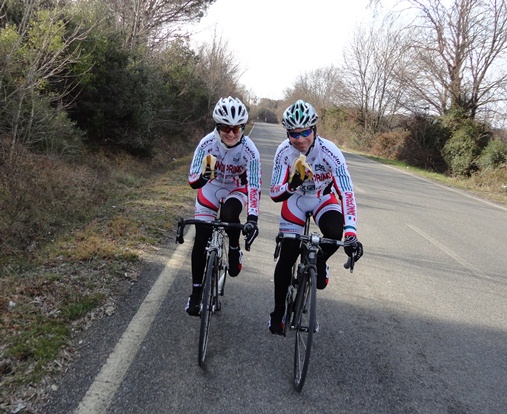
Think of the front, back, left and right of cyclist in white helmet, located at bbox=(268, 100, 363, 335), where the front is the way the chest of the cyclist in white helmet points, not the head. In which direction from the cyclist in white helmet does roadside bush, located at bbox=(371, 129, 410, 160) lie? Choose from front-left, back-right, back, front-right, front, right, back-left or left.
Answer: back

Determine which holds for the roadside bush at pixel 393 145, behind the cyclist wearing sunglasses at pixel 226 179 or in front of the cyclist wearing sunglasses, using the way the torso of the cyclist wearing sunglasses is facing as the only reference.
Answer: behind

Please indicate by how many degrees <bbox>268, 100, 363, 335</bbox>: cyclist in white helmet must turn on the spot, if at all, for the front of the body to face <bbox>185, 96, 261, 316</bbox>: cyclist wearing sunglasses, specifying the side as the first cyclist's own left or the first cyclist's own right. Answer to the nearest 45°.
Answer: approximately 90° to the first cyclist's own right

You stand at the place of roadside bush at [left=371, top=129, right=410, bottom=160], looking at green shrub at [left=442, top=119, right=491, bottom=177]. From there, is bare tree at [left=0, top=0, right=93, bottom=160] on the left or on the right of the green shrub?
right

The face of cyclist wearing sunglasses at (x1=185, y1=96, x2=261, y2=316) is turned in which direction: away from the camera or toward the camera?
toward the camera

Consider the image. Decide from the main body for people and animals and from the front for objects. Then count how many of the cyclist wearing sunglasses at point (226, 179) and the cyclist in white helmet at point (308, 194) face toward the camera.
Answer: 2

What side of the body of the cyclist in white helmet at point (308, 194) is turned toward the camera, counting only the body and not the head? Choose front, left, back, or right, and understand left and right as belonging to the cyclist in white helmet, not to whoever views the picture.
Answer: front

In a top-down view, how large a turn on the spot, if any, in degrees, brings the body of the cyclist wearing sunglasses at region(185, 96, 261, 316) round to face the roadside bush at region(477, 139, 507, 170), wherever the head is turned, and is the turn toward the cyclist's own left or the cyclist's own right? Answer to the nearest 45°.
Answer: approximately 135° to the cyclist's own left

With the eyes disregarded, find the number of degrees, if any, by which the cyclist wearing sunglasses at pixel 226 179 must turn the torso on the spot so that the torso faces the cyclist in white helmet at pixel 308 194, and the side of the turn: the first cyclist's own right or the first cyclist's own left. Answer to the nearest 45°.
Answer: approximately 45° to the first cyclist's own left

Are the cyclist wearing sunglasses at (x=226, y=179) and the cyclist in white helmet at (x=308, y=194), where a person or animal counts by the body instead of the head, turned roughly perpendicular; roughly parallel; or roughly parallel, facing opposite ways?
roughly parallel

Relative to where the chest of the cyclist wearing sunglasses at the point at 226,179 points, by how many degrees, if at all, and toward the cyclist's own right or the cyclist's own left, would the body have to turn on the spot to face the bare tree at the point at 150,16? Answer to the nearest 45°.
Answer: approximately 180°

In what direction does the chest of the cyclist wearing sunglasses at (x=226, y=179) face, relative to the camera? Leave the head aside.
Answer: toward the camera

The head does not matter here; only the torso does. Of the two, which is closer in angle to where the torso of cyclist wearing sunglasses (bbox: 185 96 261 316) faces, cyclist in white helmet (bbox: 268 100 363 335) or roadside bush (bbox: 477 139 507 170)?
the cyclist in white helmet
